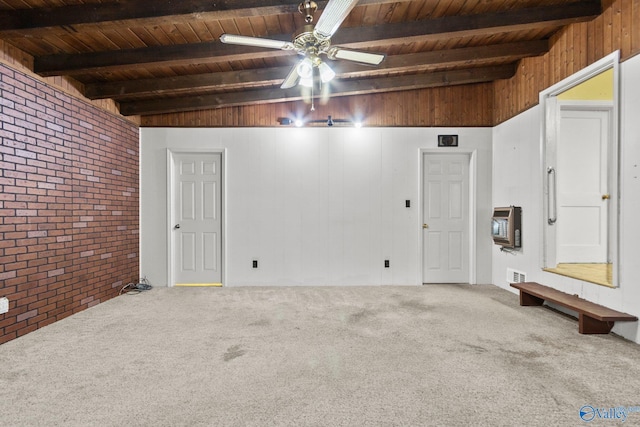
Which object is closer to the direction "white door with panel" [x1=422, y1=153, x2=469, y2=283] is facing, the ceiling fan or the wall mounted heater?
the ceiling fan

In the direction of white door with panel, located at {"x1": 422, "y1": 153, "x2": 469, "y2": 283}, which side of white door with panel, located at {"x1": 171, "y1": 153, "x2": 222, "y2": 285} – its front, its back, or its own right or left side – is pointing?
left

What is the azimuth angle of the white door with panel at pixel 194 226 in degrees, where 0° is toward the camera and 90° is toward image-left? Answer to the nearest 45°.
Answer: approximately 0°

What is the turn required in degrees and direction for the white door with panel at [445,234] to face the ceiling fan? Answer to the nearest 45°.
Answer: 0° — it already faces it

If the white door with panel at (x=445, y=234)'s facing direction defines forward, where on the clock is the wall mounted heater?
The wall mounted heater is roughly at 10 o'clock from the white door with panel.

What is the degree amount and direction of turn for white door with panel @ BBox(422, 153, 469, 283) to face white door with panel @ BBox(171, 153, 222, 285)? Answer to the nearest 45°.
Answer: approximately 90° to its right

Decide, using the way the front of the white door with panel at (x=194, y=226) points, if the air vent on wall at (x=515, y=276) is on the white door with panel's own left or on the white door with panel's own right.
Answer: on the white door with panel's own left

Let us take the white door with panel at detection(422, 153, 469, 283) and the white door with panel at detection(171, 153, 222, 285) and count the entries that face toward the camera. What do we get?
2
